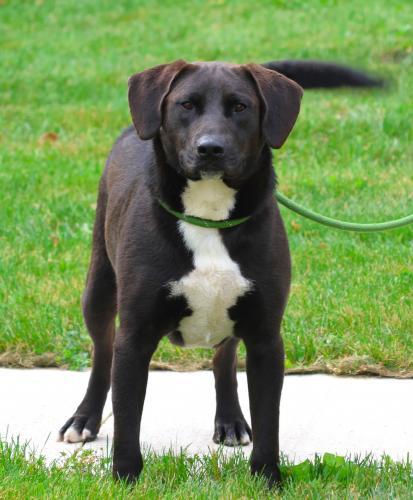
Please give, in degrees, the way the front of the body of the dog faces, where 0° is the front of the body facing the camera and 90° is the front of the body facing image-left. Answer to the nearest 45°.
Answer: approximately 0°
